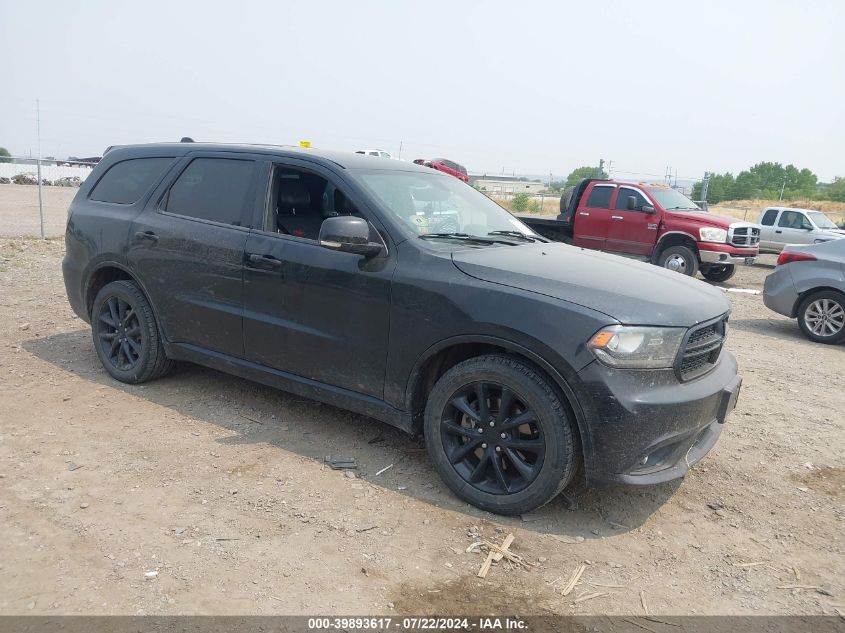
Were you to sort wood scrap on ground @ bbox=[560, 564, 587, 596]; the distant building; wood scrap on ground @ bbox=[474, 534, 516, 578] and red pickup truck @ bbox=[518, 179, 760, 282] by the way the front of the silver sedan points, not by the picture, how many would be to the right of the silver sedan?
2

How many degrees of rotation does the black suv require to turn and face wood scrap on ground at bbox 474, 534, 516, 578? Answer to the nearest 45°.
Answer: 0° — it already faces it

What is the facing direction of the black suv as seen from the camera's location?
facing the viewer and to the right of the viewer

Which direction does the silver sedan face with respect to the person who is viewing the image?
facing to the right of the viewer

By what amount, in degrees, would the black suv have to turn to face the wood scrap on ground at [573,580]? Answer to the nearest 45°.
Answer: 0° — it already faces it

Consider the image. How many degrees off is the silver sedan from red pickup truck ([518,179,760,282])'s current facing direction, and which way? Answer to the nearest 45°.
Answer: approximately 45° to its right

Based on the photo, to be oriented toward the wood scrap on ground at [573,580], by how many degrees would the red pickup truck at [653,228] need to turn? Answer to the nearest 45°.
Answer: approximately 45° to its right

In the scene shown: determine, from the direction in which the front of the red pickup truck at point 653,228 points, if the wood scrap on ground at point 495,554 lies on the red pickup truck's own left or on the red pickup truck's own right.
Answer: on the red pickup truck's own right

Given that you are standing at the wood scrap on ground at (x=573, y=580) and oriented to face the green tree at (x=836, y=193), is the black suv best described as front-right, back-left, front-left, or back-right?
front-left

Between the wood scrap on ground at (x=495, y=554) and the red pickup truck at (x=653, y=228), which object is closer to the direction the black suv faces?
the wood scrap on ground

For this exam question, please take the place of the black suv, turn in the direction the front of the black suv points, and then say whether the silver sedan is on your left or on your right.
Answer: on your left

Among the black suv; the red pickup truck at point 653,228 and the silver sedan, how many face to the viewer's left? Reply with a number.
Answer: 0

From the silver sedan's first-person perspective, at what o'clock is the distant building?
The distant building is roughly at 8 o'clock from the silver sedan.
